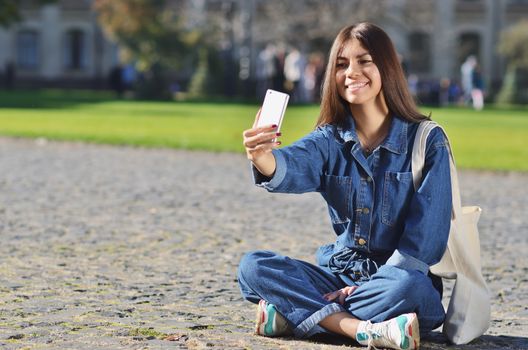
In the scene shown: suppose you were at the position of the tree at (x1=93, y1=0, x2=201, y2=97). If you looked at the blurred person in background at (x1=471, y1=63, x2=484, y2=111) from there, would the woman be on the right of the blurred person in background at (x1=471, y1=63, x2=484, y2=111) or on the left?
right

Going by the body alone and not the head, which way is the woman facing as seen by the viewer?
toward the camera

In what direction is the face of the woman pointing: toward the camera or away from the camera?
toward the camera

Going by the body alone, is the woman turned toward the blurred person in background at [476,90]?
no

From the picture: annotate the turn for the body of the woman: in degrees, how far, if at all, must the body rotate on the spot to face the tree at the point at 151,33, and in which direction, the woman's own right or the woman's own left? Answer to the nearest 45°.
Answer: approximately 180°
